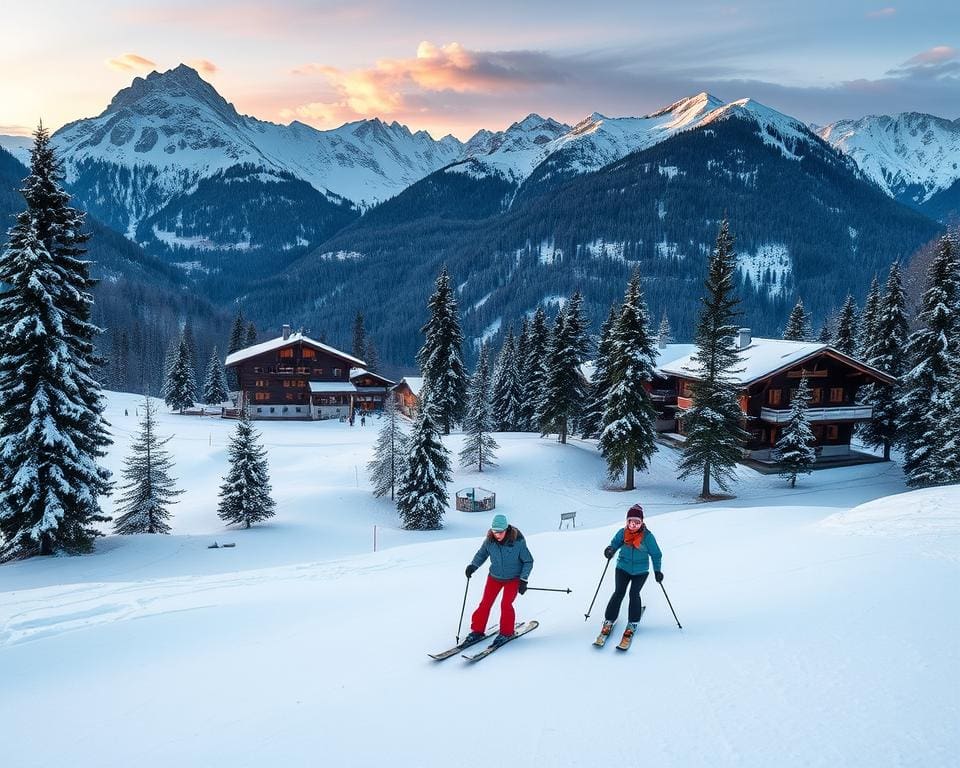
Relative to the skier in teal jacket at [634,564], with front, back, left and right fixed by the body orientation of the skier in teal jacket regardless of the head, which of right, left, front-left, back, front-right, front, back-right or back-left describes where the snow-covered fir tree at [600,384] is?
back

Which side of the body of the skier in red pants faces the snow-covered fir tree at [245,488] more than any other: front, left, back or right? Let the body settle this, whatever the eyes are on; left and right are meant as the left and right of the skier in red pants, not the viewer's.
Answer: right

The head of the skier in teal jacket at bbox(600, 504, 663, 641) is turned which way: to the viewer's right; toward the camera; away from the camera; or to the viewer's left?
toward the camera

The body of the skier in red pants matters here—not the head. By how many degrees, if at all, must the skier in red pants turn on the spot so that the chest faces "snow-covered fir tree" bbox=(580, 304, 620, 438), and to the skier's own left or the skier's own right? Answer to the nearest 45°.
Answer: approximately 135° to the skier's own right

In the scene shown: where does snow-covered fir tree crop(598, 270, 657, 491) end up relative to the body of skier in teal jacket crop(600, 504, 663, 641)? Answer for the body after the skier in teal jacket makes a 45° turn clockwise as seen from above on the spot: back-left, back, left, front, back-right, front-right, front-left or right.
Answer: back-right

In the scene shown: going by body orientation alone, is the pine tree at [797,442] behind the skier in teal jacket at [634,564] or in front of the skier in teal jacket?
behind

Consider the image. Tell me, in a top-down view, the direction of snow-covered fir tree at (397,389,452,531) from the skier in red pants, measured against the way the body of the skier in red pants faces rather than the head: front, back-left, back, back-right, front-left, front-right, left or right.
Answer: back-right

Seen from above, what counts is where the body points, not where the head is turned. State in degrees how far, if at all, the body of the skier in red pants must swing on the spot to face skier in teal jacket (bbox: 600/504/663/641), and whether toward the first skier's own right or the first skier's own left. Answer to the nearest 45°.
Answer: approximately 135° to the first skier's own left

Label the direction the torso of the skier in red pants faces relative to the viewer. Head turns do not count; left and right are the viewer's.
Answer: facing the viewer and to the left of the viewer

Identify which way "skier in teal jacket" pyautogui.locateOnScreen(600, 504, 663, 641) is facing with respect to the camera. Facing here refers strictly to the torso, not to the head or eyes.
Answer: toward the camera

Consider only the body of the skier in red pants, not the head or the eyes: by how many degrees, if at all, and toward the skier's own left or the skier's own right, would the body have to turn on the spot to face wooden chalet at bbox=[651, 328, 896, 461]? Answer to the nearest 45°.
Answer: approximately 180°

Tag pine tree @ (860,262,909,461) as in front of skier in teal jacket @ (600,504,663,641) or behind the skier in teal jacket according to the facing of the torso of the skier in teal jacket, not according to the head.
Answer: behind

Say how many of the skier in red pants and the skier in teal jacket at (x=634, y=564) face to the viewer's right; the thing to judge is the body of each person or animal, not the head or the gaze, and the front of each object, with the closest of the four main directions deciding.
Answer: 0
